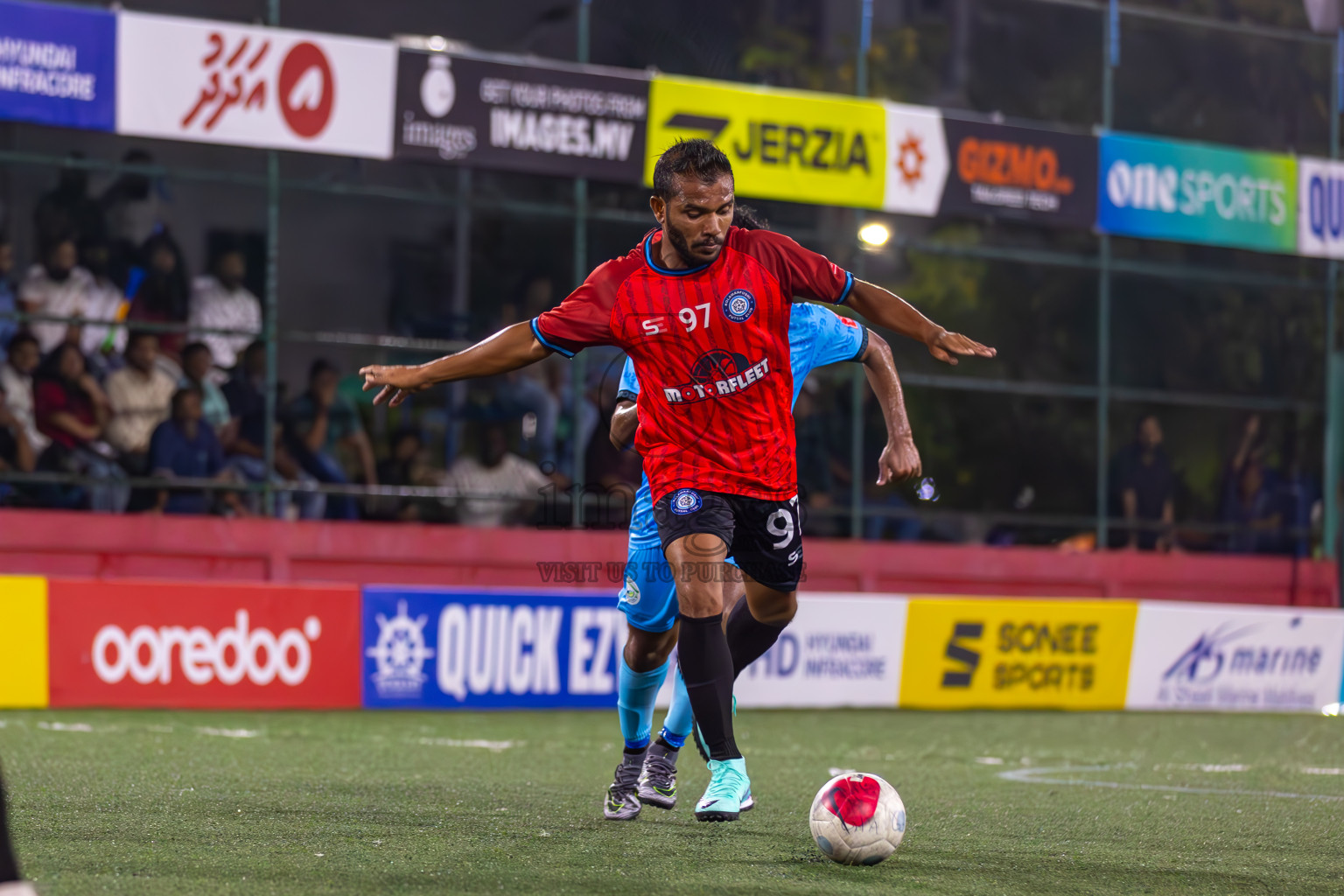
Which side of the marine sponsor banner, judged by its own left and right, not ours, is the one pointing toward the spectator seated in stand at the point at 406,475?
right

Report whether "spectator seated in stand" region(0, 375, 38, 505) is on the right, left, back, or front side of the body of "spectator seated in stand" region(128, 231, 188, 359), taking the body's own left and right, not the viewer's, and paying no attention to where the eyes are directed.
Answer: right

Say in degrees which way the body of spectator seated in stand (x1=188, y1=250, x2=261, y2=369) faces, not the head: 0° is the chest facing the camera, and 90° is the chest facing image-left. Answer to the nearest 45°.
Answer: approximately 0°

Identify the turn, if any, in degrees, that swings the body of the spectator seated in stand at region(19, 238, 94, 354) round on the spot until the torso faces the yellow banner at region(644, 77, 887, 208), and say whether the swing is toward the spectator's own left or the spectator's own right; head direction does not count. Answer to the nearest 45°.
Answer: approximately 45° to the spectator's own left

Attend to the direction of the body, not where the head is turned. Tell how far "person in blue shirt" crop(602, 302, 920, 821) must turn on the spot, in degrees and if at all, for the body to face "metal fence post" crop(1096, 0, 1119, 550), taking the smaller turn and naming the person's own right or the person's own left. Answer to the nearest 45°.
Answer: approximately 180°

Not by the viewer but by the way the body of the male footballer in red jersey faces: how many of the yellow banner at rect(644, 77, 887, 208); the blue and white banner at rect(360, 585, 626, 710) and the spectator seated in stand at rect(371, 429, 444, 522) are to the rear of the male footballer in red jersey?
3

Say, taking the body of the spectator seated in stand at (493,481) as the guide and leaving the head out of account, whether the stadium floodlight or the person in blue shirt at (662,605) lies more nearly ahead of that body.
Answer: the person in blue shirt
